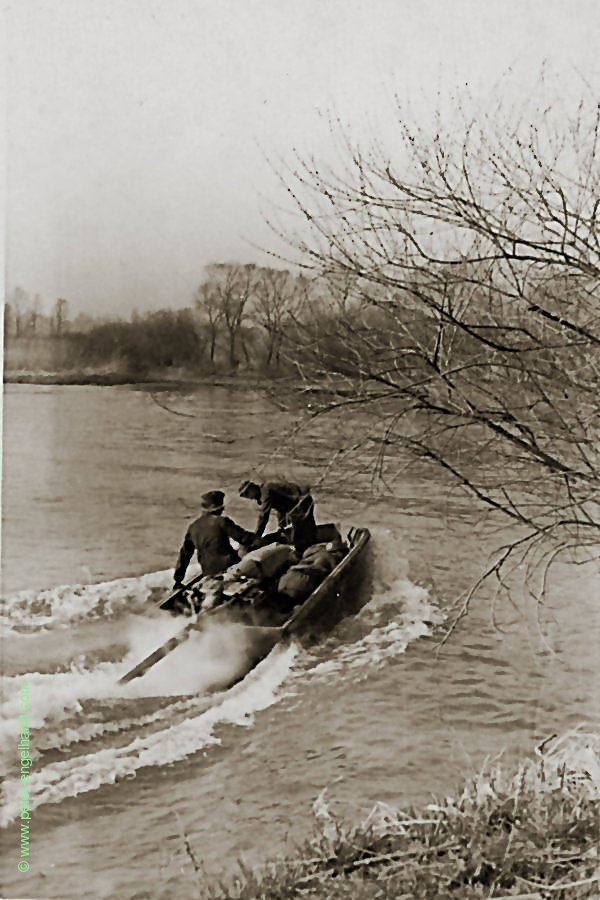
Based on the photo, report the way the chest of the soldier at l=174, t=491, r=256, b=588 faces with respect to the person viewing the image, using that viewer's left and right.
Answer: facing away from the viewer and to the right of the viewer

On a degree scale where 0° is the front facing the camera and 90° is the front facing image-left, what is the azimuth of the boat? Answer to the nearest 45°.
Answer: approximately 225°

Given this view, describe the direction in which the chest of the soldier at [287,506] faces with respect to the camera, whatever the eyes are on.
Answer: to the viewer's left
